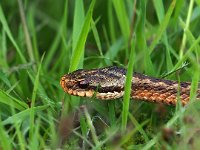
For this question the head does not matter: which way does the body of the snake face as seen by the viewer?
to the viewer's left
